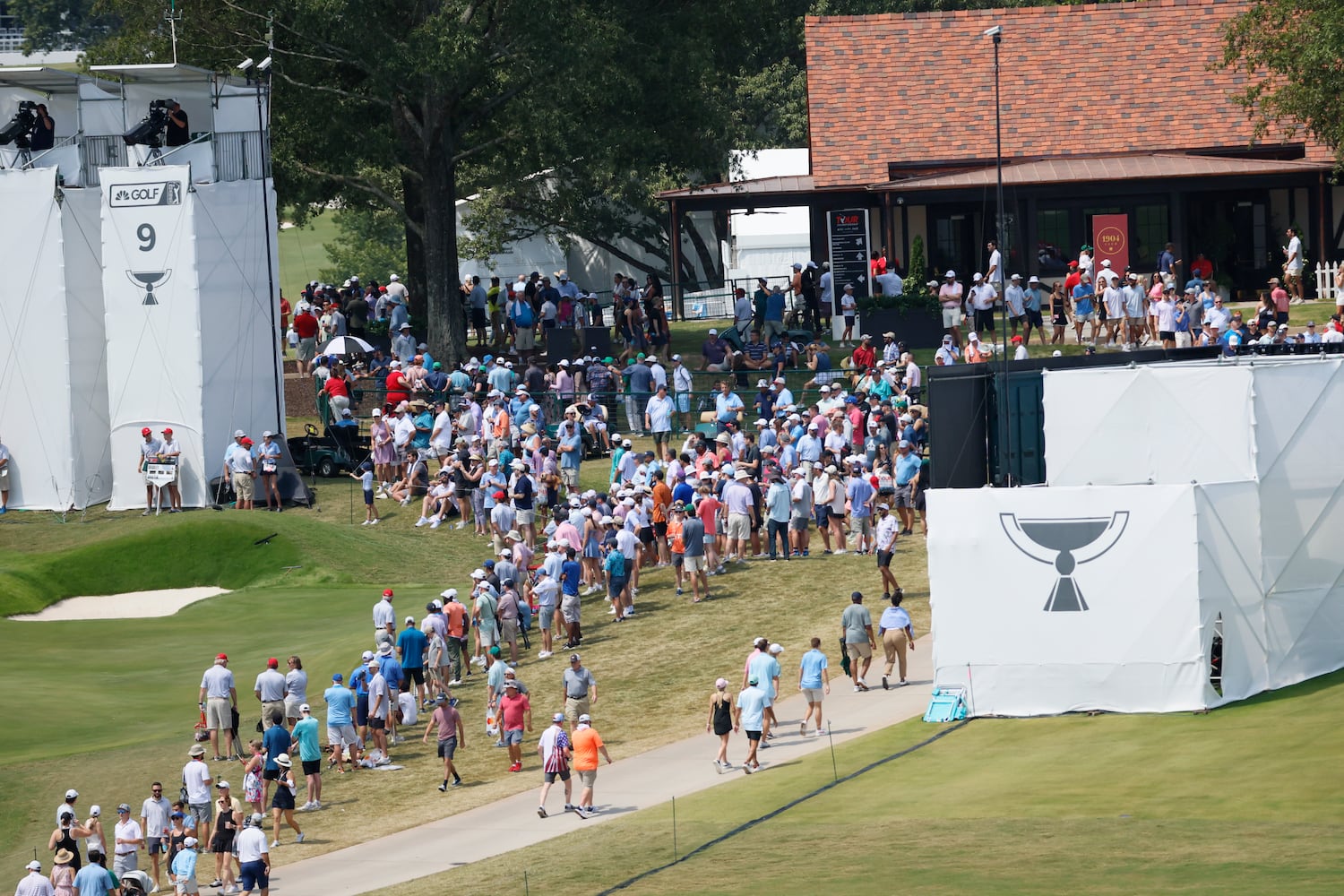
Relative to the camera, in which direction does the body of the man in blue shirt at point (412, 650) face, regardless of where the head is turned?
away from the camera

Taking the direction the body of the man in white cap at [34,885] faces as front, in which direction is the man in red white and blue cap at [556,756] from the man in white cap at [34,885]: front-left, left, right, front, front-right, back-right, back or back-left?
right

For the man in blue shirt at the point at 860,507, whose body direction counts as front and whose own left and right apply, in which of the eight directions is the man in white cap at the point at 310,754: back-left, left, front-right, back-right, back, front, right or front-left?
back-left

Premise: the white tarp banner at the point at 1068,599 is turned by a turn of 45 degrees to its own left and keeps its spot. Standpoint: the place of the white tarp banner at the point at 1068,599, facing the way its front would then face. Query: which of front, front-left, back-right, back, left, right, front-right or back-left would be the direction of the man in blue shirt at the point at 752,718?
back-right

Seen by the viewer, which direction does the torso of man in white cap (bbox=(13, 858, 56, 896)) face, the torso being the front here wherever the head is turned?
away from the camera

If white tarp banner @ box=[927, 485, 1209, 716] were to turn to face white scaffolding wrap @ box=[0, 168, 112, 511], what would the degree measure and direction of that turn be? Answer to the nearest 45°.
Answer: approximately 135° to its right

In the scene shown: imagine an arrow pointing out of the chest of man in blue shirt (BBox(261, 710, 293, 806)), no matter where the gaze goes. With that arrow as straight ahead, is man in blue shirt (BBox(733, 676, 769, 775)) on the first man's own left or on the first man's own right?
on the first man's own right

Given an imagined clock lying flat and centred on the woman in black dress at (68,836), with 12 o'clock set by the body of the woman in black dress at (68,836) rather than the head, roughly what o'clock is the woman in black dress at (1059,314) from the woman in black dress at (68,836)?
the woman in black dress at (1059,314) is roughly at 2 o'clock from the woman in black dress at (68,836).

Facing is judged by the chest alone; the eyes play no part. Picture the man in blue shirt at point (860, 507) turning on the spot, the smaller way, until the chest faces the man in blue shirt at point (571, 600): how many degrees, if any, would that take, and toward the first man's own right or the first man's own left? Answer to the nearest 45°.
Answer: approximately 135° to the first man's own left

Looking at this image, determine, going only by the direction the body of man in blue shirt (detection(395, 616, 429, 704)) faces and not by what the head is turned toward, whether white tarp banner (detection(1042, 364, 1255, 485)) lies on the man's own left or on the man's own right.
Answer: on the man's own right

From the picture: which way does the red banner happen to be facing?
toward the camera

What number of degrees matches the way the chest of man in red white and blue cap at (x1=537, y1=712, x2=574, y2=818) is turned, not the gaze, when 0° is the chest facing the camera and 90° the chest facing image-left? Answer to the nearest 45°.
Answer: approximately 225°

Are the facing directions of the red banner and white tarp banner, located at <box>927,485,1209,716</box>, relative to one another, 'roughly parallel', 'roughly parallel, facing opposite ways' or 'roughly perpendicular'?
roughly parallel

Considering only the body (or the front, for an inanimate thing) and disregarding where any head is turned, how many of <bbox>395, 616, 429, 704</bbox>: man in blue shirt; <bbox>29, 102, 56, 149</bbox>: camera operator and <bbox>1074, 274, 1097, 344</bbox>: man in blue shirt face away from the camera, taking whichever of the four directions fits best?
1

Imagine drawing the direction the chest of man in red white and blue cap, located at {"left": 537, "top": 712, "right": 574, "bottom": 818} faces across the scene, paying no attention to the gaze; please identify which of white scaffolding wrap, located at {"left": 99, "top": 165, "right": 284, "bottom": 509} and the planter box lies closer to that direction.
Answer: the planter box

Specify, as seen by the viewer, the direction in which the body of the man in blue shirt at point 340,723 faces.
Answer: away from the camera

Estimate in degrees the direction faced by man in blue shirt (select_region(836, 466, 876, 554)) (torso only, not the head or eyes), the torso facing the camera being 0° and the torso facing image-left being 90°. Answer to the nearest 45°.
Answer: approximately 180°

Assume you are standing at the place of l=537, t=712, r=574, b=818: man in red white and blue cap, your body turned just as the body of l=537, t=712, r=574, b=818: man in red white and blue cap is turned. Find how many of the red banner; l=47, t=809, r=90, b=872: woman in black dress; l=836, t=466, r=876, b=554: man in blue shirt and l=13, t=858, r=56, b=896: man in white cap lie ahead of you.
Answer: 2

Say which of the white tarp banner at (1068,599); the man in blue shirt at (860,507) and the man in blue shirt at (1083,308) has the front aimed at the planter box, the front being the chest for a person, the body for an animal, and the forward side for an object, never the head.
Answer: the man in blue shirt at (860,507)

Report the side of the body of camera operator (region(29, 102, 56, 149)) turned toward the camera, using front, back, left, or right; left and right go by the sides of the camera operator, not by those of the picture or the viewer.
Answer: left
